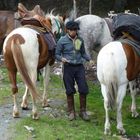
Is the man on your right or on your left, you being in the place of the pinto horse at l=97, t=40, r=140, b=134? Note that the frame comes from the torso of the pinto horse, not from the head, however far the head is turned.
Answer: on your left

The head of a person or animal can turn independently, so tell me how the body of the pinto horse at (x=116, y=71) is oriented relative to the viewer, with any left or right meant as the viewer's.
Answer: facing away from the viewer and to the right of the viewer

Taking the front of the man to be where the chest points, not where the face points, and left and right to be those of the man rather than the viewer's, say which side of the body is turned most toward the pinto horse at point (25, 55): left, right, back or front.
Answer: right

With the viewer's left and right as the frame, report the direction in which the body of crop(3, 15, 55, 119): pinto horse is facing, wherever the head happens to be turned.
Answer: facing away from the viewer and to the right of the viewer

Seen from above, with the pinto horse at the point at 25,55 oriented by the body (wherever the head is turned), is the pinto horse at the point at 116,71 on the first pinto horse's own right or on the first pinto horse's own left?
on the first pinto horse's own right

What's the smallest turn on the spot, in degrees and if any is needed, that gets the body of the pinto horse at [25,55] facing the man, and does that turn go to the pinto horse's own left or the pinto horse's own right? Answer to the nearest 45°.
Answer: approximately 45° to the pinto horse's own right

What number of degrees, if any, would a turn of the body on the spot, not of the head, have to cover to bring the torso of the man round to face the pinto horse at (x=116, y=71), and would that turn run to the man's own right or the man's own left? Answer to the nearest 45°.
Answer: approximately 45° to the man's own left
